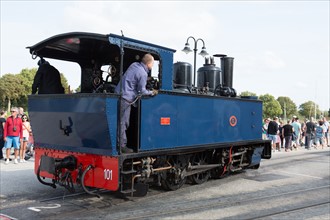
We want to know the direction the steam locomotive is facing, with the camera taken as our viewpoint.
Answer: facing away from the viewer and to the right of the viewer
